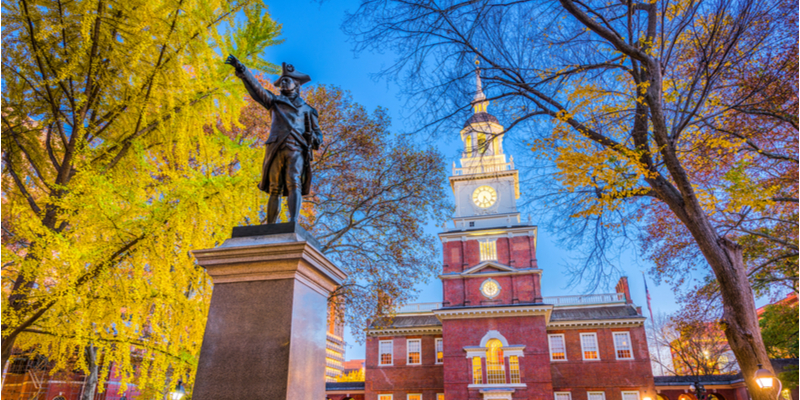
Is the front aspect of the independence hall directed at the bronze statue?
yes

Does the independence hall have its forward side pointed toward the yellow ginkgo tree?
yes

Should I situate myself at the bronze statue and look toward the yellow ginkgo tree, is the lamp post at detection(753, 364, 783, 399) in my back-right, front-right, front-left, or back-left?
back-right

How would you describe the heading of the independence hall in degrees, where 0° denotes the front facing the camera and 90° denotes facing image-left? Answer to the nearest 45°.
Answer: approximately 0°
